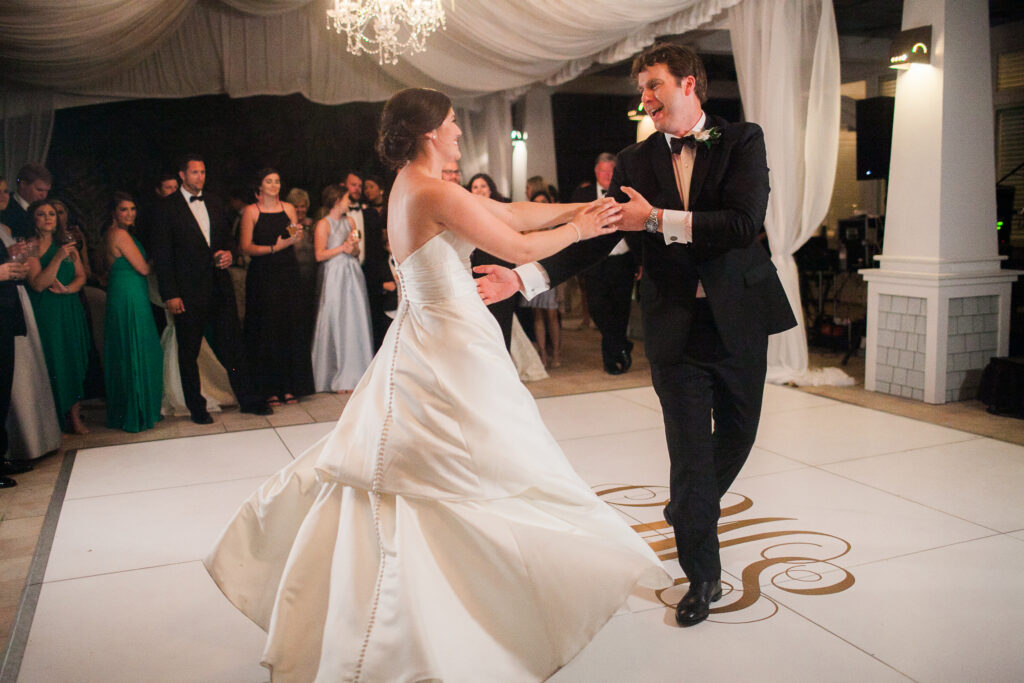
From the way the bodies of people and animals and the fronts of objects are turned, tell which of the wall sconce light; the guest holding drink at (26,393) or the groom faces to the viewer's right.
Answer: the guest holding drink

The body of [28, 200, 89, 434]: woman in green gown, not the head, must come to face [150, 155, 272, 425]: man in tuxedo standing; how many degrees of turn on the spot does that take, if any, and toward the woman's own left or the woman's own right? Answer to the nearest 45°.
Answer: approximately 45° to the woman's own left

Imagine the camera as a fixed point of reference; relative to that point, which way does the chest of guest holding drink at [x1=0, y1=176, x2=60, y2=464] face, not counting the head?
to the viewer's right

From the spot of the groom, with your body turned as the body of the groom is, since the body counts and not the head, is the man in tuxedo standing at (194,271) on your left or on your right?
on your right

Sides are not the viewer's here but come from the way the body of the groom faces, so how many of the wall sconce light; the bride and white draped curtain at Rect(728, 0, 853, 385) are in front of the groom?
1

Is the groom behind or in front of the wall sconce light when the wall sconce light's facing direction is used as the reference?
in front

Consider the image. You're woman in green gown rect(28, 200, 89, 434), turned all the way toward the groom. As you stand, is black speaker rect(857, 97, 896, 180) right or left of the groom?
left

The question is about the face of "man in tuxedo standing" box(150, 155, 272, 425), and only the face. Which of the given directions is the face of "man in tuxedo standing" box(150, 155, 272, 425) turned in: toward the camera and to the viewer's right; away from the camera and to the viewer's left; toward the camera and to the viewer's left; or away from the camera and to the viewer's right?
toward the camera and to the viewer's right
